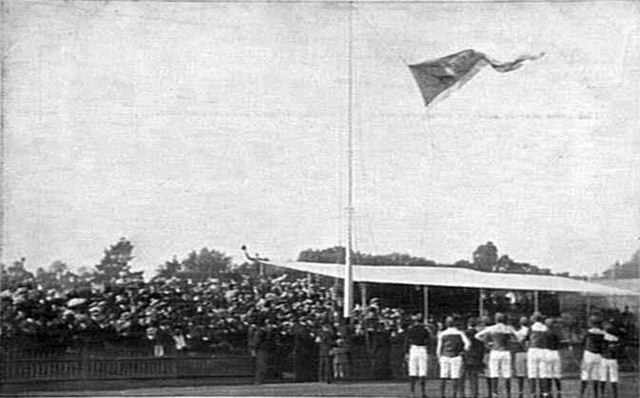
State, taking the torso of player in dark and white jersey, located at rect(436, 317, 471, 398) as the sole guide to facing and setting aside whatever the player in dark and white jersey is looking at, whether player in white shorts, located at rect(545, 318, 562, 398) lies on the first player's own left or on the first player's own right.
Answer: on the first player's own right

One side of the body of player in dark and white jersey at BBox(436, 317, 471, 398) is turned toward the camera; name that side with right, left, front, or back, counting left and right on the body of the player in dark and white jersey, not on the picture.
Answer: back

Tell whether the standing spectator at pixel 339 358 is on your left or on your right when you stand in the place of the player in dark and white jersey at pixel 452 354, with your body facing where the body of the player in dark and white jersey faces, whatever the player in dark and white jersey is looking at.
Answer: on your left

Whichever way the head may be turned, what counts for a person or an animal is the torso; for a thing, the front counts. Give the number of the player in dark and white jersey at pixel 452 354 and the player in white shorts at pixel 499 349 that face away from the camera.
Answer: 2

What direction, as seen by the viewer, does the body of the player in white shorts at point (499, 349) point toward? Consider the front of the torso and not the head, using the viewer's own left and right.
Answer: facing away from the viewer
